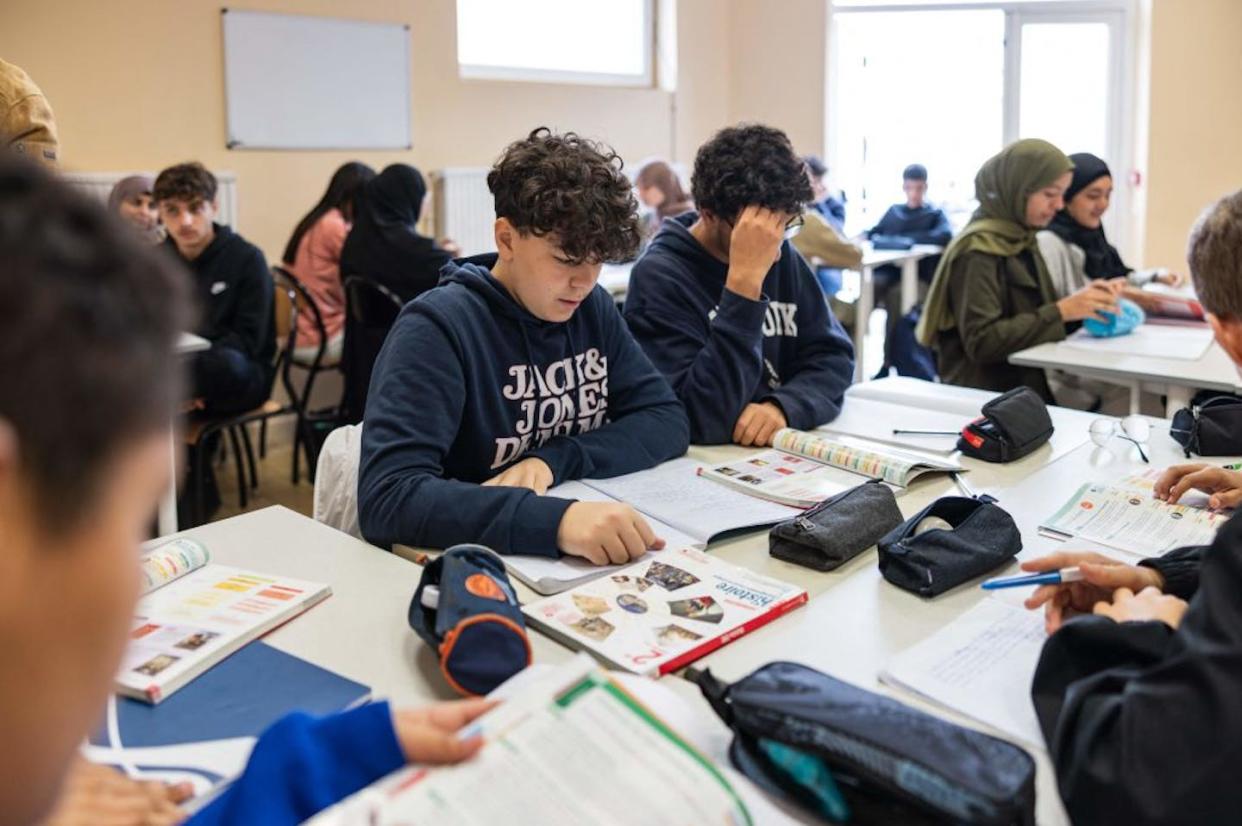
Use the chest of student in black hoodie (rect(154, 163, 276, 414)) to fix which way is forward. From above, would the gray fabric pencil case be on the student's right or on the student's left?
on the student's left

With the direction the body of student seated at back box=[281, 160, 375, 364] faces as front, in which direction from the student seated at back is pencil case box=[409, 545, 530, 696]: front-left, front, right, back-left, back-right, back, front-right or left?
right

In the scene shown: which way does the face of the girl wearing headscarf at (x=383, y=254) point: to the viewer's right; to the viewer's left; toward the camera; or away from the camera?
away from the camera

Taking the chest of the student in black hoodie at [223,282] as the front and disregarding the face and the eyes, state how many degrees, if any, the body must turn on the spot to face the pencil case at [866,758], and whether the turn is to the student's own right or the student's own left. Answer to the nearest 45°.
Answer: approximately 45° to the student's own left

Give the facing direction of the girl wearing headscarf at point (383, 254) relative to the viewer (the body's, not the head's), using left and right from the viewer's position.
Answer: facing away from the viewer and to the right of the viewer

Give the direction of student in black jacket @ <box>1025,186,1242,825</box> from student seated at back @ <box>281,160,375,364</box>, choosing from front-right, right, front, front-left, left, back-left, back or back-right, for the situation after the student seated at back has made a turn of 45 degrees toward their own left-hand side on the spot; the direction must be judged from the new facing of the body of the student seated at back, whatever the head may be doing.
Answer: back-right

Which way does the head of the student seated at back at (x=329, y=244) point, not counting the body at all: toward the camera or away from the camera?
away from the camera
